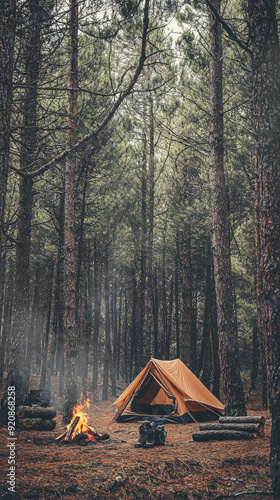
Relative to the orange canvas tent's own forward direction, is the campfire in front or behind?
in front

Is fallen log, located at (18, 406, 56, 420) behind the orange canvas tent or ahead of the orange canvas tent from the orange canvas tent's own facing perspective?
ahead

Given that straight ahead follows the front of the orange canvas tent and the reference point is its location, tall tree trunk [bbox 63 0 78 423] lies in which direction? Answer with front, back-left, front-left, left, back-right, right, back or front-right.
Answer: front

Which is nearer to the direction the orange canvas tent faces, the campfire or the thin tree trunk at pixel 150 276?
the campfire

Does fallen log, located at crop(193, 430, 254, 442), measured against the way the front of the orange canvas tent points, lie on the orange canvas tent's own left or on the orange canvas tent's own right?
on the orange canvas tent's own left

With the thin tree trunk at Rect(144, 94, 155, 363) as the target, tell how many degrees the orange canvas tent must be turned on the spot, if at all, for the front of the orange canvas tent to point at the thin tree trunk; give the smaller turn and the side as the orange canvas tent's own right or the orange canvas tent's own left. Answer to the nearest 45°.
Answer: approximately 135° to the orange canvas tent's own right

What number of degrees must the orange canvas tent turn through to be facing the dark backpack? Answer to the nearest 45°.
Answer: approximately 45° to its left

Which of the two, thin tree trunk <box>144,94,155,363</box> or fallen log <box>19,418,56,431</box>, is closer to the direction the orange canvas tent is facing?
the fallen log

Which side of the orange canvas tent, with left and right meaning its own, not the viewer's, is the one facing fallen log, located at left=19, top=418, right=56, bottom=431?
front

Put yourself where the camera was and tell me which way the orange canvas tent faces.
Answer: facing the viewer and to the left of the viewer

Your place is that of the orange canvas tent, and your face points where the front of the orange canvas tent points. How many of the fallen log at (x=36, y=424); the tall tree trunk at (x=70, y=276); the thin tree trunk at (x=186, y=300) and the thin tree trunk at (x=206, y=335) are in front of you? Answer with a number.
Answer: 2

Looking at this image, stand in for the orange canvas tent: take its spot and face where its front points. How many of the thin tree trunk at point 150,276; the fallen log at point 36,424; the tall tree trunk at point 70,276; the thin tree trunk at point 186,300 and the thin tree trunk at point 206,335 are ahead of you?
2
